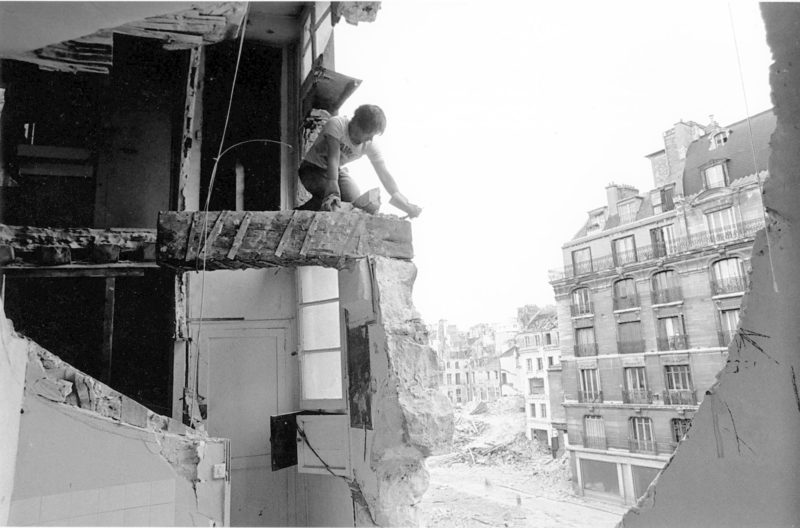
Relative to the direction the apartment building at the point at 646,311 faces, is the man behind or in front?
in front

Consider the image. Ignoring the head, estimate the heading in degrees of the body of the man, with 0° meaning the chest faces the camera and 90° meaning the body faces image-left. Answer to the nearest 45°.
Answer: approximately 315°

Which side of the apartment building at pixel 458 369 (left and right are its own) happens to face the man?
front

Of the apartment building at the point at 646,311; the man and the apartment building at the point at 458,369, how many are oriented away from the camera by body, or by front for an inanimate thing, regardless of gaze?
0

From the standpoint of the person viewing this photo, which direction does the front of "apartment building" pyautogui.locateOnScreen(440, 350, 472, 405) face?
facing the viewer

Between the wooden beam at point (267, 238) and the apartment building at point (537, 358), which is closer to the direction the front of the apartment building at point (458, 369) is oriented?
the wooden beam

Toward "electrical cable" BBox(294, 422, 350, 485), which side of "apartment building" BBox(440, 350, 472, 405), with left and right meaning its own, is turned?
front

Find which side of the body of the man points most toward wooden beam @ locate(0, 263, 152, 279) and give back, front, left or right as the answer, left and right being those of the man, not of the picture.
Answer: back

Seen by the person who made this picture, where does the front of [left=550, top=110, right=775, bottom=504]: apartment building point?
facing the viewer and to the left of the viewer

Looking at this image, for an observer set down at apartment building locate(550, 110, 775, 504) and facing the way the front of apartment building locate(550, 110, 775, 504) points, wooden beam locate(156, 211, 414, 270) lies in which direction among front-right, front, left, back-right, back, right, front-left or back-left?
front-left

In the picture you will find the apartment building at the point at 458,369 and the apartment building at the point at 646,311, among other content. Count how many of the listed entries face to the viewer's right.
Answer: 0

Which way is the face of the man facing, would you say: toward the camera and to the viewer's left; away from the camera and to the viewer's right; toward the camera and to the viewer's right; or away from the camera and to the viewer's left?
toward the camera and to the viewer's right
